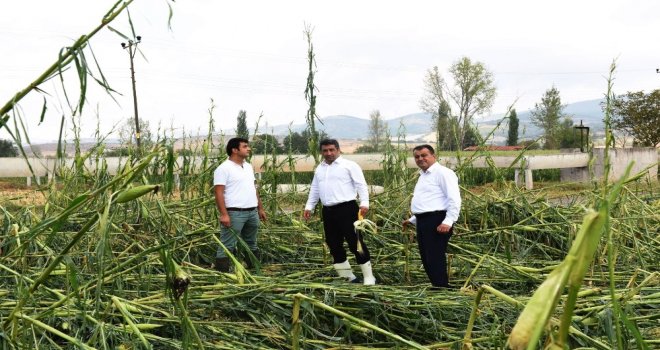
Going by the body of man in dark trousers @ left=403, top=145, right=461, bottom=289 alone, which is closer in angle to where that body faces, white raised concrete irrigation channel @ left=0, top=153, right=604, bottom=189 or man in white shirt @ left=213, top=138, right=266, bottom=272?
the man in white shirt

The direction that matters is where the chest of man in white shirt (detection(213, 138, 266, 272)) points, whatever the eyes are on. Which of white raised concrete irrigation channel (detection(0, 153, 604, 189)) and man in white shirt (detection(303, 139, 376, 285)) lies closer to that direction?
the man in white shirt

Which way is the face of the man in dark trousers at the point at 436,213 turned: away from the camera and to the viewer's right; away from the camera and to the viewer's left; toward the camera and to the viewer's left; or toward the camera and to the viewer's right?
toward the camera and to the viewer's left

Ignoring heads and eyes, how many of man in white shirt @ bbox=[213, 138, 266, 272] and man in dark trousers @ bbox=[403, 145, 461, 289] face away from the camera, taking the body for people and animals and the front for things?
0

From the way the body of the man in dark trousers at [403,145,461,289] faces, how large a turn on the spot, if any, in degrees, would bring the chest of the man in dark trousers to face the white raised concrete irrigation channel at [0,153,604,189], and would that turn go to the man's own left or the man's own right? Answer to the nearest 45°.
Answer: approximately 135° to the man's own right

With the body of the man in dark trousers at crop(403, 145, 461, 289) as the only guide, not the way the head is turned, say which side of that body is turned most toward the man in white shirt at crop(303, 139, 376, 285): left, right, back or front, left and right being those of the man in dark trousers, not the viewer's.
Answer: right

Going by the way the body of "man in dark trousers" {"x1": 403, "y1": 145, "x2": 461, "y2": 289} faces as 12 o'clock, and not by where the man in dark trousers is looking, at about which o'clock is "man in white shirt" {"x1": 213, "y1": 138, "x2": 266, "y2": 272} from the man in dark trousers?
The man in white shirt is roughly at 2 o'clock from the man in dark trousers.

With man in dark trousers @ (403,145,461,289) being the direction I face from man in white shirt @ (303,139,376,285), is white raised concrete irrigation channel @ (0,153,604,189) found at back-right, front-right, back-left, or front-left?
back-left

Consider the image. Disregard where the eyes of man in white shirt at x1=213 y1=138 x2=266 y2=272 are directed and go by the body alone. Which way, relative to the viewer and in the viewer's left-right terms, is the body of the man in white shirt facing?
facing the viewer and to the right of the viewer

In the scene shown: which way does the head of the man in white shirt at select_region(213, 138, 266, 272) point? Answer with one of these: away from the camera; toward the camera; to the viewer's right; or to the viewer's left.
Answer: to the viewer's right

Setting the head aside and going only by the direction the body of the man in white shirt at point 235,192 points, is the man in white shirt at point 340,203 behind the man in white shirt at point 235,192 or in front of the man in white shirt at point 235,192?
in front
